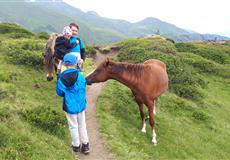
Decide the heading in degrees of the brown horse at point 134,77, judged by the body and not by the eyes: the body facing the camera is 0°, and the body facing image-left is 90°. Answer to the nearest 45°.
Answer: approximately 45°

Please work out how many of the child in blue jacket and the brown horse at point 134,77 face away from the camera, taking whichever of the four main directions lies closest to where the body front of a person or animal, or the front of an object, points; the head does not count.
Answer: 1

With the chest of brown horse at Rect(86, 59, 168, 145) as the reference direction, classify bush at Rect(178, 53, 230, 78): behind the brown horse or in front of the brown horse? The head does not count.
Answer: behind

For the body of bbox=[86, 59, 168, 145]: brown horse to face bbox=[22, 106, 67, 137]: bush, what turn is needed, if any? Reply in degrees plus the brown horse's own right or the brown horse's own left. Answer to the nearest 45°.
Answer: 0° — it already faces it

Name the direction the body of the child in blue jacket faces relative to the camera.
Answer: away from the camera
